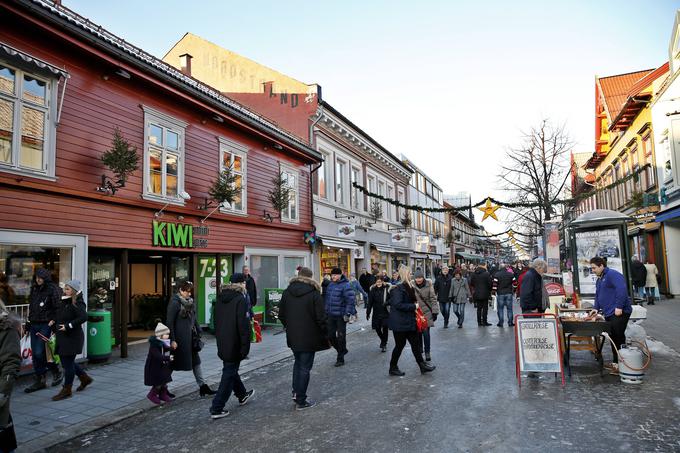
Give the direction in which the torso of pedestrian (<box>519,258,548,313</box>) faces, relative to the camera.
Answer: to the viewer's right

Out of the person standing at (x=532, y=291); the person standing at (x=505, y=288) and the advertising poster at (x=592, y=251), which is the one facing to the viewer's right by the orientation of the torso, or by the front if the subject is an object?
the person standing at (x=532, y=291)

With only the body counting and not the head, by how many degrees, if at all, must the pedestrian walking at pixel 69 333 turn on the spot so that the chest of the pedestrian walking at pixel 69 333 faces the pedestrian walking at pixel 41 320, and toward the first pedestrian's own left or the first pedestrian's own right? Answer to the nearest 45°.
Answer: approximately 90° to the first pedestrian's own right

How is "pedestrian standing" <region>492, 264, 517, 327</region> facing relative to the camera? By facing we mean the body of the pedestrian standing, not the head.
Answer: away from the camera

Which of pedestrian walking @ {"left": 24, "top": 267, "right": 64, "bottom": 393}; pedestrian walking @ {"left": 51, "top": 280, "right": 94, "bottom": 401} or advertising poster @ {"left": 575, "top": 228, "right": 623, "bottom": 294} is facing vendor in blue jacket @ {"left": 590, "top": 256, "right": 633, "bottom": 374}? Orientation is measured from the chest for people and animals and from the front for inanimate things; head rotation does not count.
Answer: the advertising poster

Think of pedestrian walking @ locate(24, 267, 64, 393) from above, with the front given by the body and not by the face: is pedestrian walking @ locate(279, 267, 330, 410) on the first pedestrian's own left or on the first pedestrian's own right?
on the first pedestrian's own left

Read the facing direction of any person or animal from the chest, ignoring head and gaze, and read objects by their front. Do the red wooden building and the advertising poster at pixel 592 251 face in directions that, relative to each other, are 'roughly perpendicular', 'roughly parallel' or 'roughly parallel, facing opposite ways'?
roughly perpendicular

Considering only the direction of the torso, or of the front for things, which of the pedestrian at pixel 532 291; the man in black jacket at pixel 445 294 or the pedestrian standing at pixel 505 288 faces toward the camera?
the man in black jacket

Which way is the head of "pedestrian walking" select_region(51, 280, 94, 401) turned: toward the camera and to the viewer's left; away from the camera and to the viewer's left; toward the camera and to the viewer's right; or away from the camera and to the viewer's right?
toward the camera and to the viewer's left

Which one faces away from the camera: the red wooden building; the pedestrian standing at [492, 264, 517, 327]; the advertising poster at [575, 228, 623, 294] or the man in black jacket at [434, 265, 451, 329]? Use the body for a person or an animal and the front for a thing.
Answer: the pedestrian standing

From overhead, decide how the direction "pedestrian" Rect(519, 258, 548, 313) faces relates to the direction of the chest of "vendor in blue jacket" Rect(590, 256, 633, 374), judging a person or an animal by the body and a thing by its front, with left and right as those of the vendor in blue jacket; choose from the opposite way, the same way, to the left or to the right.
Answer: the opposite way

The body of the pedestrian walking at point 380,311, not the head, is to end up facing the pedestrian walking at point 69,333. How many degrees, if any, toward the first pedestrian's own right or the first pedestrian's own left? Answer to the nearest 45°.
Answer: approximately 45° to the first pedestrian's own right

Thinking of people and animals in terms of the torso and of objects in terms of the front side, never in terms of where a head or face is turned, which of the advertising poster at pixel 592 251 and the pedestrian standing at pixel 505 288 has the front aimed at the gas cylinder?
the advertising poster

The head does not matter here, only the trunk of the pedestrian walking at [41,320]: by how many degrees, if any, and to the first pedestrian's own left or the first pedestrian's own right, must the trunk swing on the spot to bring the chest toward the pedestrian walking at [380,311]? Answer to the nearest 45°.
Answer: approximately 135° to the first pedestrian's own left

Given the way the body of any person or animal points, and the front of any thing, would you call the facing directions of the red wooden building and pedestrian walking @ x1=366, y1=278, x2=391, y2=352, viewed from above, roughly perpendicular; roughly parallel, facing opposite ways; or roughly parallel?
roughly perpendicular

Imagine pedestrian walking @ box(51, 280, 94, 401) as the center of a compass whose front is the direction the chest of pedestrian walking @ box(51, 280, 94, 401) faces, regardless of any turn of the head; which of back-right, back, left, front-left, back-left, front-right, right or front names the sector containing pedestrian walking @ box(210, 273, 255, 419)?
left

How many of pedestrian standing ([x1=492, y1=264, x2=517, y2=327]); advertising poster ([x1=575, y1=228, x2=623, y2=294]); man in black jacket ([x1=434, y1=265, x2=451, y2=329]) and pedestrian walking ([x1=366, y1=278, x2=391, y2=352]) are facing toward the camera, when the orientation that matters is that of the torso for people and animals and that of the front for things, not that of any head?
3

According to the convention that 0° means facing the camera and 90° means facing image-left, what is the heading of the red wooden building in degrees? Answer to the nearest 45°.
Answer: approximately 315°
